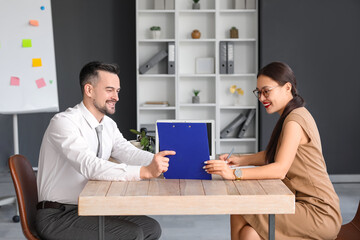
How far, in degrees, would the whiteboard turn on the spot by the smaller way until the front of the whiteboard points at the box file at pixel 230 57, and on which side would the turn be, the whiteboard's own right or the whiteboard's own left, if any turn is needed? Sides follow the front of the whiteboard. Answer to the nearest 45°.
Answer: approximately 90° to the whiteboard's own left

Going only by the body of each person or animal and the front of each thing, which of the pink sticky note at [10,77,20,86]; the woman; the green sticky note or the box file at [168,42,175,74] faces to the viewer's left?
the woman

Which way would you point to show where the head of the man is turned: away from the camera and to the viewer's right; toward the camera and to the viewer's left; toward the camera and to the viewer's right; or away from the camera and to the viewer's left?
toward the camera and to the viewer's right

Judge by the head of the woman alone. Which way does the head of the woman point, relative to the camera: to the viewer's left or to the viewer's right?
to the viewer's left

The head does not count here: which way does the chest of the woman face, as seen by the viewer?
to the viewer's left

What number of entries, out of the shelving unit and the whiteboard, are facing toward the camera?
2

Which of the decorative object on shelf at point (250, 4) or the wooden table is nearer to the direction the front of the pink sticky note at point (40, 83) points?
the wooden table
